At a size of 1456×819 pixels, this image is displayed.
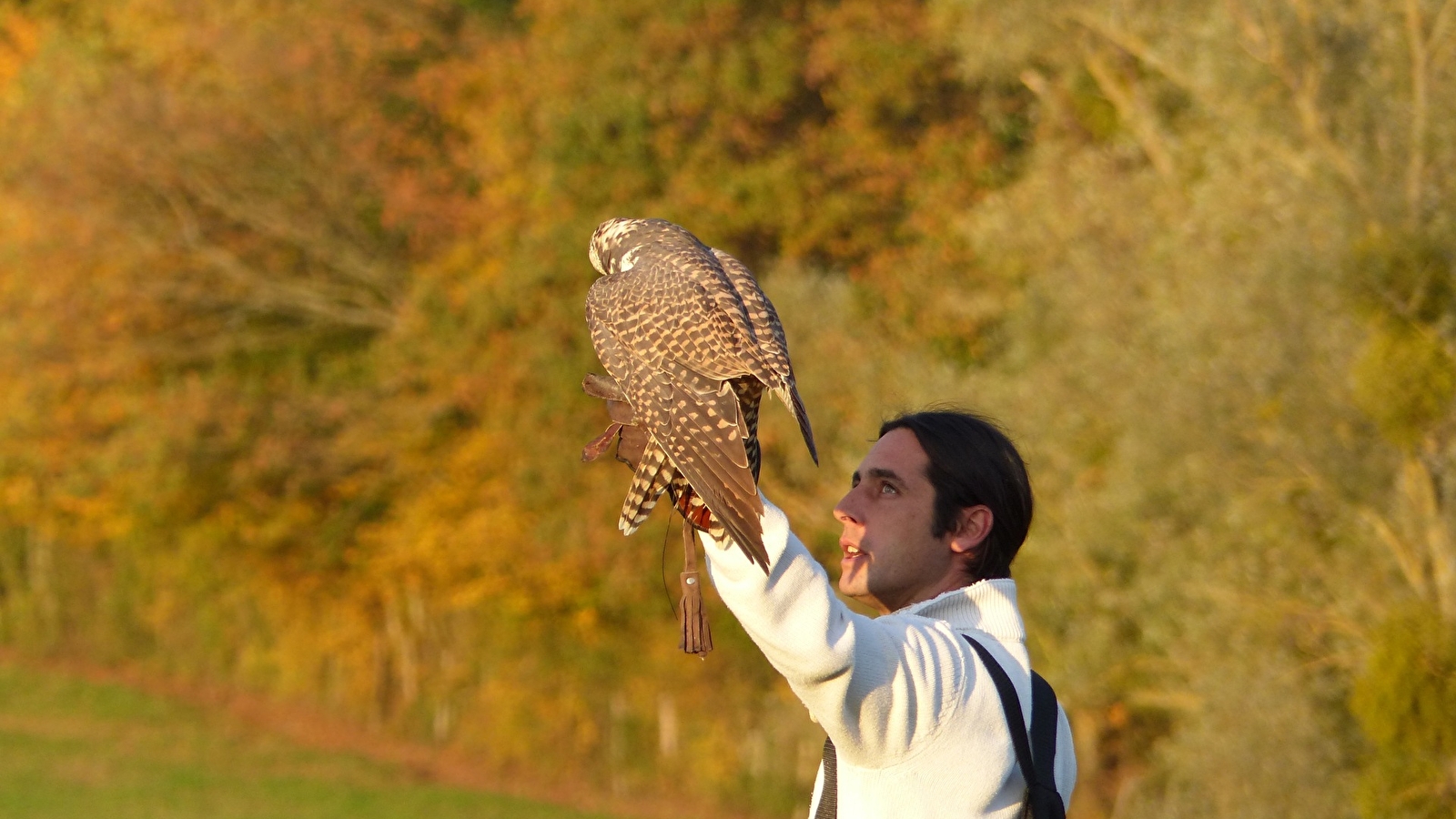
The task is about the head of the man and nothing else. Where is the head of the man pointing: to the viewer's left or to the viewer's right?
to the viewer's left

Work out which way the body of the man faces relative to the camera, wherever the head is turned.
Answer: to the viewer's left

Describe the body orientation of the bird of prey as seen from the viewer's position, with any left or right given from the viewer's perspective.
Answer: facing away from the viewer and to the left of the viewer
